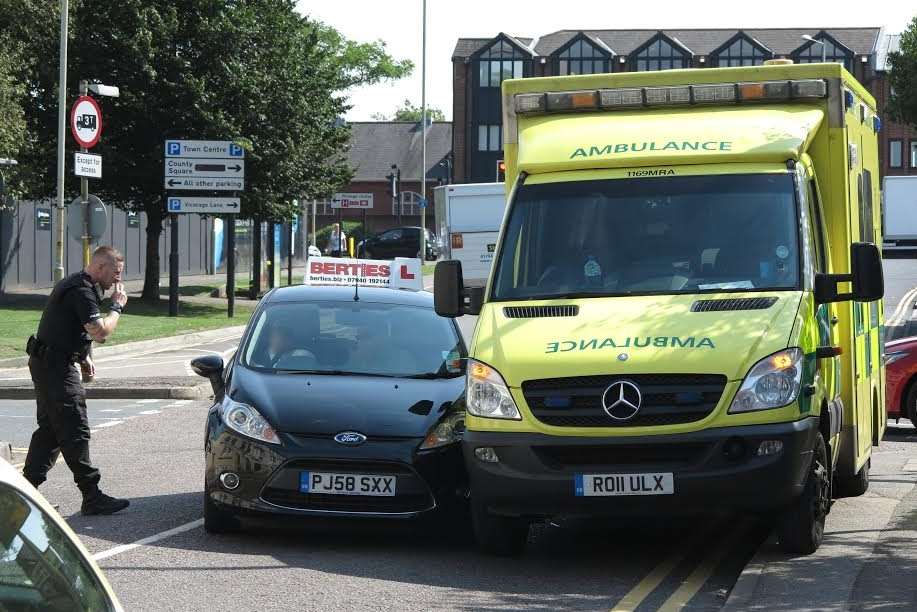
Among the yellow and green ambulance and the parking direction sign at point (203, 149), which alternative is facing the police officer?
the parking direction sign

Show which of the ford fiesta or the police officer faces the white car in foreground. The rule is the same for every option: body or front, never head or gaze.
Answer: the ford fiesta

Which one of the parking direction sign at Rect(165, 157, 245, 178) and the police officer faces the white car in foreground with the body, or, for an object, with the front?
the parking direction sign

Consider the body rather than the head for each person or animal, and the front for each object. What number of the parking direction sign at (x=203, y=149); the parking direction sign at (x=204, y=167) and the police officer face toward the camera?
2

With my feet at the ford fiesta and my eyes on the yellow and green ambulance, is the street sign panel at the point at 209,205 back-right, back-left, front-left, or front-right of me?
back-left

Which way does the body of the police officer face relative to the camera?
to the viewer's right

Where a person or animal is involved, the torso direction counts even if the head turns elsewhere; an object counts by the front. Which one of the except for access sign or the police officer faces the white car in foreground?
the except for access sign

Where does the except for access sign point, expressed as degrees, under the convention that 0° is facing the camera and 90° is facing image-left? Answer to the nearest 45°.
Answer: approximately 0°

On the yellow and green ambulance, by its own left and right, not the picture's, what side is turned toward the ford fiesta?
right

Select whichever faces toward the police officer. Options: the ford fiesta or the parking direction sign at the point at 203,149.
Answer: the parking direction sign

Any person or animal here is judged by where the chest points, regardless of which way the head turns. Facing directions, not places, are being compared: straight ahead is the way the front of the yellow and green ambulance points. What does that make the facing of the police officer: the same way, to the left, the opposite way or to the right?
to the left

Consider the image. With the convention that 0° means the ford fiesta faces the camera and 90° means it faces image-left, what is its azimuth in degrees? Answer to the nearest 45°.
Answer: approximately 0°
